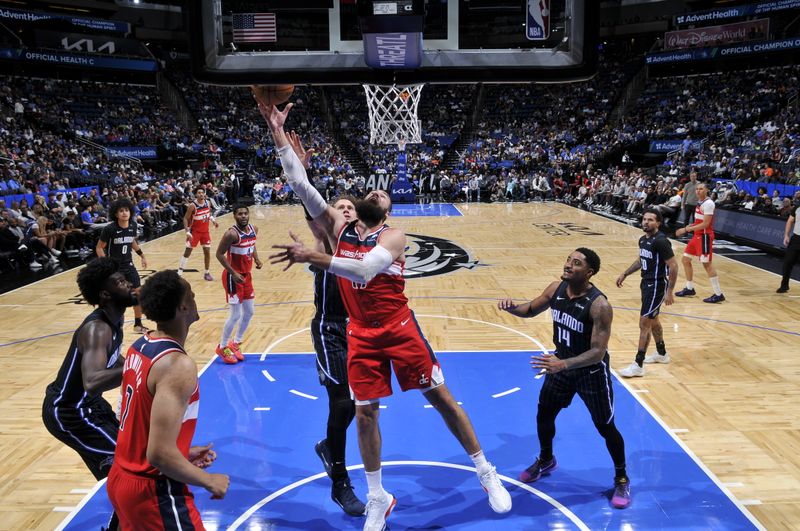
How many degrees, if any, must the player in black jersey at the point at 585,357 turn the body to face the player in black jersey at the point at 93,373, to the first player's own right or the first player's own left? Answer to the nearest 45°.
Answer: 0° — they already face them

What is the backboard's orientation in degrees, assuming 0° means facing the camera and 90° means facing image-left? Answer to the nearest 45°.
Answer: approximately 180°

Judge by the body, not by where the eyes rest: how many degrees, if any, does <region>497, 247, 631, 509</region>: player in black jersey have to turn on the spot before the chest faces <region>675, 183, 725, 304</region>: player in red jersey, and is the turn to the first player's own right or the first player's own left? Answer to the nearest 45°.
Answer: approximately 135° to the first player's own right

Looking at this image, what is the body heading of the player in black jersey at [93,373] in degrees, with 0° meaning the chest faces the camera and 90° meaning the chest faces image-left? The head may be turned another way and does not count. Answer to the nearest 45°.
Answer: approximately 270°

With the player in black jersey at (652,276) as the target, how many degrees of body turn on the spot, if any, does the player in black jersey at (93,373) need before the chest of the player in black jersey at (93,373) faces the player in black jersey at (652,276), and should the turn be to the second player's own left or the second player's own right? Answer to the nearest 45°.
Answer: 0° — they already face them

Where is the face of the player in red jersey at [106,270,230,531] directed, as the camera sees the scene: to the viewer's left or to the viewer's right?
to the viewer's right

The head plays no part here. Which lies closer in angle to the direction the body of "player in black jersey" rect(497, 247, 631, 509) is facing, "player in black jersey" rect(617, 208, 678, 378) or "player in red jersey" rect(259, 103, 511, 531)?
the player in red jersey
